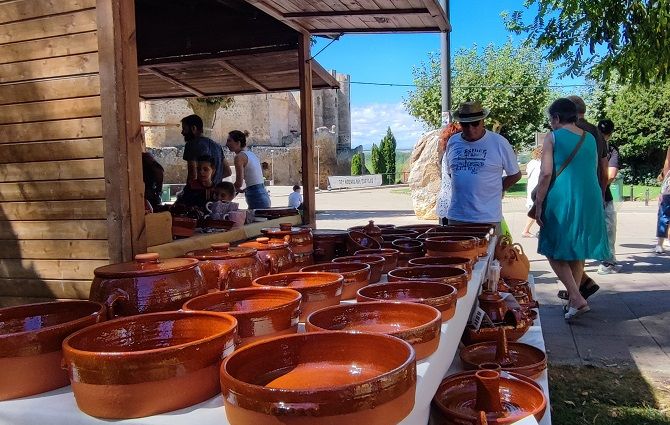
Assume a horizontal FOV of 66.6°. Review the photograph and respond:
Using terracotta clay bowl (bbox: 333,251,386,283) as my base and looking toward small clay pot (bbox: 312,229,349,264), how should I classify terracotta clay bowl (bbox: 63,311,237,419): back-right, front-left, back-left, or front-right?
back-left

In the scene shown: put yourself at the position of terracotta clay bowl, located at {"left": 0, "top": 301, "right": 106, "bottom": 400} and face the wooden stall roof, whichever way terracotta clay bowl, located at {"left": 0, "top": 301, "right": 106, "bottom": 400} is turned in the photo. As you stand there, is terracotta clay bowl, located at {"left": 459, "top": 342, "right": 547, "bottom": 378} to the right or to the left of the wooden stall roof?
right

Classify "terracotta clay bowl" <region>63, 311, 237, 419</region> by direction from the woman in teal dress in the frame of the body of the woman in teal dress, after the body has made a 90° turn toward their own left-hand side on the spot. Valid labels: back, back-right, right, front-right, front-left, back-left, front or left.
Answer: front-left

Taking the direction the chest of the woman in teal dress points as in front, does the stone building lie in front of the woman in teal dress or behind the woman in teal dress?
in front

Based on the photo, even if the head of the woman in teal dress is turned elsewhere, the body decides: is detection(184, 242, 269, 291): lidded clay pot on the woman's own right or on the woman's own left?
on the woman's own left

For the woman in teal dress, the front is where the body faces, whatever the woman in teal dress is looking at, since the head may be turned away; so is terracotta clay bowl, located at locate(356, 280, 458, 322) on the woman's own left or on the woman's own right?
on the woman's own left

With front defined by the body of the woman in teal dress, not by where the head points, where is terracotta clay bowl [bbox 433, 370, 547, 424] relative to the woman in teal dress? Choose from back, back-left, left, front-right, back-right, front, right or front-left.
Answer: back-left

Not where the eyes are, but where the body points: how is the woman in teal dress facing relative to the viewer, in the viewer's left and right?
facing away from the viewer and to the left of the viewer
